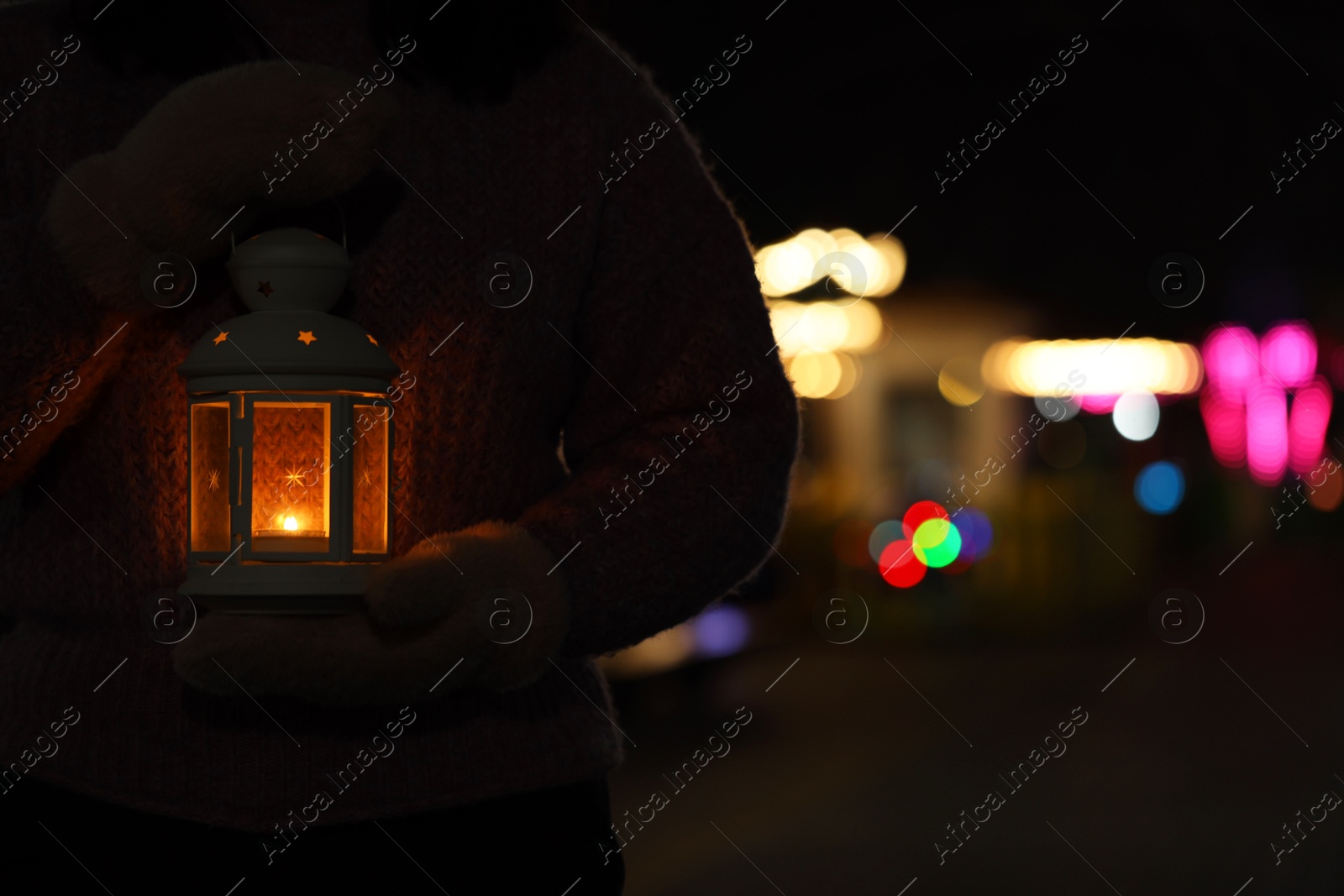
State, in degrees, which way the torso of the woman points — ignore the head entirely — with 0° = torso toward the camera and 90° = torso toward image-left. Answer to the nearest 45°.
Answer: approximately 0°
